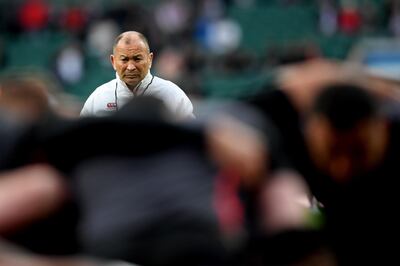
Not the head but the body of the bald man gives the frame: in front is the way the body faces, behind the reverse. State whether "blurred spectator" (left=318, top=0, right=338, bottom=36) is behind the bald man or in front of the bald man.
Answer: behind

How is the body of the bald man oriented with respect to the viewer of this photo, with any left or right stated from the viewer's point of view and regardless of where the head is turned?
facing the viewer

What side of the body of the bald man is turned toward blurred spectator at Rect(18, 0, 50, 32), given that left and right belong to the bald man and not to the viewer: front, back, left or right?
back

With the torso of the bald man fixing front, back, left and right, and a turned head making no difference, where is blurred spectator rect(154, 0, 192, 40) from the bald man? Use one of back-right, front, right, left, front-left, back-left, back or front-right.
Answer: back

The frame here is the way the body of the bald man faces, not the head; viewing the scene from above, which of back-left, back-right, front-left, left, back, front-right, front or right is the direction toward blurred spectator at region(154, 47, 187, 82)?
back

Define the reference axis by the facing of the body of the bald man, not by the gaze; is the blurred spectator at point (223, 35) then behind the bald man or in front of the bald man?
behind
